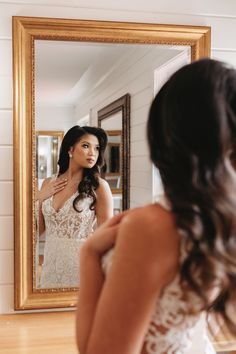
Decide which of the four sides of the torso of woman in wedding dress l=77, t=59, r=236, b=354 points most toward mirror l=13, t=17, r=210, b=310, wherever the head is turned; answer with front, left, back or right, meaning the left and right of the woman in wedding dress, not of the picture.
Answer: front

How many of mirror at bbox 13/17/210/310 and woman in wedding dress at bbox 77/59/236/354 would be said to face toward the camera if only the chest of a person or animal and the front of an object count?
1

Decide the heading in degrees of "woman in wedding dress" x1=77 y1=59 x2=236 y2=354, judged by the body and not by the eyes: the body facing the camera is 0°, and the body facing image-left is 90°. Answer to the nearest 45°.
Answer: approximately 135°

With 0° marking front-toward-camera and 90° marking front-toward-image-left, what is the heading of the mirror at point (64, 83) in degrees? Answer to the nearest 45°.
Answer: approximately 0°

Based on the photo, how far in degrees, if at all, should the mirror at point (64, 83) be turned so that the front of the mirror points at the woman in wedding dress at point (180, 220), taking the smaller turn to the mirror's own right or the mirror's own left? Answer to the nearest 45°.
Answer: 0° — it already faces them
